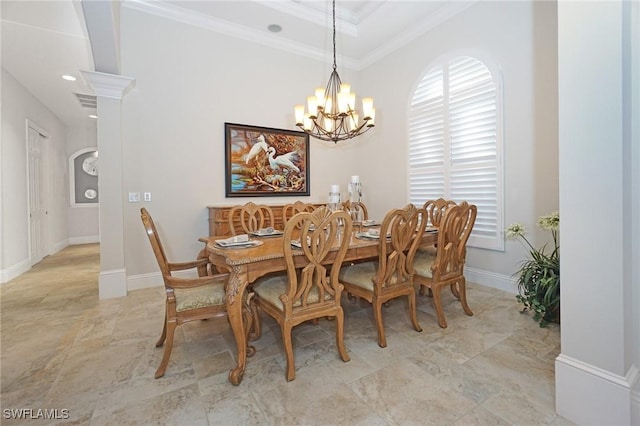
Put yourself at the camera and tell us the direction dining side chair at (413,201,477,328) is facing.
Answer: facing away from the viewer and to the left of the viewer

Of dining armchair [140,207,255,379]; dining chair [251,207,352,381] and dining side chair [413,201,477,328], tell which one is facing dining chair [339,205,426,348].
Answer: dining armchair [140,207,255,379]

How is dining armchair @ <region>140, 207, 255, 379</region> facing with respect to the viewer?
to the viewer's right

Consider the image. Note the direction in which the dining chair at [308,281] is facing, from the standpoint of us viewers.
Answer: facing away from the viewer and to the left of the viewer

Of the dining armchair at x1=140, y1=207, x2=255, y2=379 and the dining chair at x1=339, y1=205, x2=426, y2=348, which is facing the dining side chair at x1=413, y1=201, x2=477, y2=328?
the dining armchair at x1=140, y1=207, x2=255, y2=379

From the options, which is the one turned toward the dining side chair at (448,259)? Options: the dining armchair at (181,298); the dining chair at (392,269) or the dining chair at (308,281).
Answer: the dining armchair at (181,298)

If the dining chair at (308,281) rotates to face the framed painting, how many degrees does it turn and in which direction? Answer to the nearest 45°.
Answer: approximately 45° to its right

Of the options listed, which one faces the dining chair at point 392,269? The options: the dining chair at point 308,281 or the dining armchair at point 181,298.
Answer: the dining armchair at point 181,298
